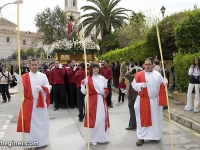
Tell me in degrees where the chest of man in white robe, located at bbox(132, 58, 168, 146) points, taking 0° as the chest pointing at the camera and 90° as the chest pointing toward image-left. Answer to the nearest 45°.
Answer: approximately 0°

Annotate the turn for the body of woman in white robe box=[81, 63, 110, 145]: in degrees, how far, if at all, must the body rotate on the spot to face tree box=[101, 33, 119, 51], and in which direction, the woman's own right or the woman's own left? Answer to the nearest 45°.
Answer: approximately 180°

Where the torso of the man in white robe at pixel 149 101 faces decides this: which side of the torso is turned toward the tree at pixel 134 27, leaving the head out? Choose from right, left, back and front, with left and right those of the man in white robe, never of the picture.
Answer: back

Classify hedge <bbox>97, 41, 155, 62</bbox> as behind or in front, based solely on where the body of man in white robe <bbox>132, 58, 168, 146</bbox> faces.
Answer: behind

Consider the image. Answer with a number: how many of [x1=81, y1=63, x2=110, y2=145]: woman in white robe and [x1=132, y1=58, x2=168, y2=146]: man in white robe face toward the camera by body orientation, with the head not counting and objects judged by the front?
2

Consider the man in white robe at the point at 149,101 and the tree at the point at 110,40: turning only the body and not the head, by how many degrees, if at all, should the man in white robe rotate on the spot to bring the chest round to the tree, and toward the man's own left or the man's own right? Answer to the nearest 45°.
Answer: approximately 180°

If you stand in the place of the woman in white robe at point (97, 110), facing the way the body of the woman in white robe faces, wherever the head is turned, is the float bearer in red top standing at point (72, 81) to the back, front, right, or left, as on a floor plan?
back

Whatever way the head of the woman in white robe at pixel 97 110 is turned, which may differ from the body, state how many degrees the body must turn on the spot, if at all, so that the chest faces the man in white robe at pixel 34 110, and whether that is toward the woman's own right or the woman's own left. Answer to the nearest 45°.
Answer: approximately 90° to the woman's own right

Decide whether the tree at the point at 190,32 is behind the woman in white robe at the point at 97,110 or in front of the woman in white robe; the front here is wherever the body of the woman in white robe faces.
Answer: behind
